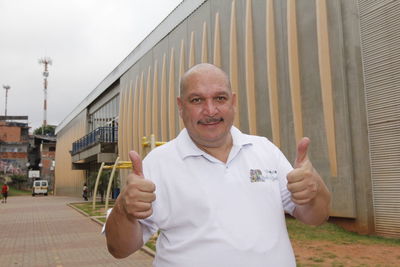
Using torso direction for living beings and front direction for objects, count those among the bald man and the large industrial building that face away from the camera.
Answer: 0

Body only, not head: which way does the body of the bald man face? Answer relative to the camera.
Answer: toward the camera

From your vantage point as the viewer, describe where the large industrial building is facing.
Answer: facing the viewer and to the left of the viewer

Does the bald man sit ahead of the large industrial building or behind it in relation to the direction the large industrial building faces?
ahead

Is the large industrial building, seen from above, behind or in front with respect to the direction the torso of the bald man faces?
behind
